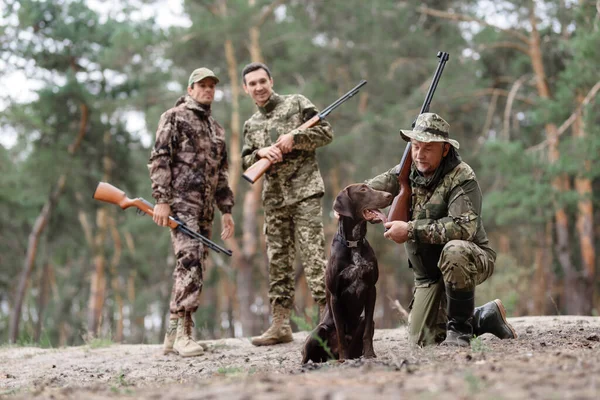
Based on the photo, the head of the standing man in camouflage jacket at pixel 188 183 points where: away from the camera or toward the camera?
toward the camera

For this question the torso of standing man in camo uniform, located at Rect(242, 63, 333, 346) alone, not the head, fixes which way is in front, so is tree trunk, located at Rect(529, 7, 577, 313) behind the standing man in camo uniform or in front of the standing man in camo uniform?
behind

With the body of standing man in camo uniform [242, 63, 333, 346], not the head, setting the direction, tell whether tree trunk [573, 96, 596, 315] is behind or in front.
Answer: behind

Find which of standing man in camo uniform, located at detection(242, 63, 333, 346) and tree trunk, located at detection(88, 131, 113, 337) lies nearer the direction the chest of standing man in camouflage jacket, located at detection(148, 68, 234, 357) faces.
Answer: the standing man in camo uniform

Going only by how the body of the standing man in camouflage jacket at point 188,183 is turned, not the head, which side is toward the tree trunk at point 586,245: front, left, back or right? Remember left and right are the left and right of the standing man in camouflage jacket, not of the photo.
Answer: left

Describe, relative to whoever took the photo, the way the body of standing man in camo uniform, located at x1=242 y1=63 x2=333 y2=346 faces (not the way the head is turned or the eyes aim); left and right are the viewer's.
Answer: facing the viewer and to the left of the viewer

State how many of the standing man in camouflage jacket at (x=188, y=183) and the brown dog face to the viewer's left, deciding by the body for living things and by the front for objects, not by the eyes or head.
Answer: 0

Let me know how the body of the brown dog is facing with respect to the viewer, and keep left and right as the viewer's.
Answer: facing the viewer and to the right of the viewer

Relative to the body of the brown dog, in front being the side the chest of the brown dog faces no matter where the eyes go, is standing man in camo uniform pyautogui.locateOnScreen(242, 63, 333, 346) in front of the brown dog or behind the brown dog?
behind

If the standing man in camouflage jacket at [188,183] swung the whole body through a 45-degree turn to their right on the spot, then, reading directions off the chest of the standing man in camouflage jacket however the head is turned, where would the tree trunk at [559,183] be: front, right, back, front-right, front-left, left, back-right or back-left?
back-left

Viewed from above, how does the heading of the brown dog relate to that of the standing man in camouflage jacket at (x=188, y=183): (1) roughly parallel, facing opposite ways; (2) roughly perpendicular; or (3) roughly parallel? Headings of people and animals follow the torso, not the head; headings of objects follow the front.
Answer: roughly parallel

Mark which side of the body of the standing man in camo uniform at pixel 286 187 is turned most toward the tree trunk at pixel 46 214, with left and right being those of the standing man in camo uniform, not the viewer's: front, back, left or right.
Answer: right

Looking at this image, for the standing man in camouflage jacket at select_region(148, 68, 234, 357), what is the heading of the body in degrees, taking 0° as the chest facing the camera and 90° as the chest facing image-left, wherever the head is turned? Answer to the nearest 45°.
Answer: approximately 315°

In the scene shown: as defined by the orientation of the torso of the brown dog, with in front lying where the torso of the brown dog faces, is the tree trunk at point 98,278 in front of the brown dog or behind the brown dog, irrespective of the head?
behind

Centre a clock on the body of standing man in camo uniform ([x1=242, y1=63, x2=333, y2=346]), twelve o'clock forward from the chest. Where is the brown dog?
The brown dog is roughly at 10 o'clock from the standing man in camo uniform.

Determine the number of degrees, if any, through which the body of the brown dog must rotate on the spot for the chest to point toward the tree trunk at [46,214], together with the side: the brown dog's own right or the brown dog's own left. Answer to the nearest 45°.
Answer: approximately 180°
